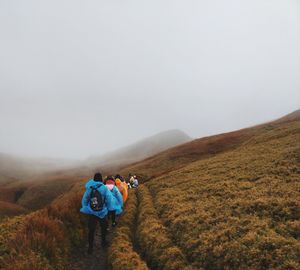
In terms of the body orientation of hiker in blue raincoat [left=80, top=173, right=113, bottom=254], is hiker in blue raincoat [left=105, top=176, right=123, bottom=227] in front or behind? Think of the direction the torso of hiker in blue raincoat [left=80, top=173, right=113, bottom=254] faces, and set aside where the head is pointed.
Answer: in front

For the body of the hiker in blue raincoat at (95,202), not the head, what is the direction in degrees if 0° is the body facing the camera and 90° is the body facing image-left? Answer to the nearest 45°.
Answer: approximately 180°
